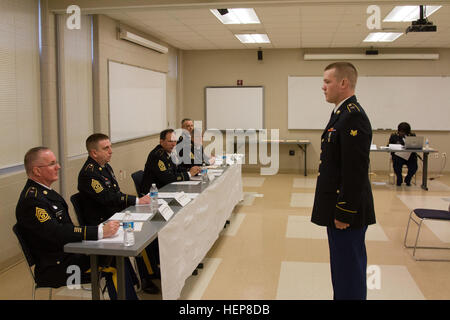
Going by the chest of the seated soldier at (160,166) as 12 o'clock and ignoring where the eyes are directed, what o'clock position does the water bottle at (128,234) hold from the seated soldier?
The water bottle is roughly at 3 o'clock from the seated soldier.

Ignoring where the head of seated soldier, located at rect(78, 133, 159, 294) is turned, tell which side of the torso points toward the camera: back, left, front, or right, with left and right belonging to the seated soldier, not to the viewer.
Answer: right

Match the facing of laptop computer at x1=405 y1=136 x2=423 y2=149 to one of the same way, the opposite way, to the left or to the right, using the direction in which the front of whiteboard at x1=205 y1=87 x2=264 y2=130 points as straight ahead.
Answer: the opposite way

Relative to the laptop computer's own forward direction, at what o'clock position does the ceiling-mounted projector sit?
The ceiling-mounted projector is roughly at 6 o'clock from the laptop computer.

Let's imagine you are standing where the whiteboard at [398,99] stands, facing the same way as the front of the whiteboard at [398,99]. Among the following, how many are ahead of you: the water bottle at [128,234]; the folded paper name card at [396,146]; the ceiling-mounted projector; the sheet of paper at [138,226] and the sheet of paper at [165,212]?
5

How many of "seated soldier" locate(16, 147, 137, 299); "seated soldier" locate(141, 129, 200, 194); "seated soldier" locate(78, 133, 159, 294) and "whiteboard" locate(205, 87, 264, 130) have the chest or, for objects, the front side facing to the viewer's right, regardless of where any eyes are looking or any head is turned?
3

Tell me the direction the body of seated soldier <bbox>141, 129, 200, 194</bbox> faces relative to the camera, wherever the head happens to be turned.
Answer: to the viewer's right

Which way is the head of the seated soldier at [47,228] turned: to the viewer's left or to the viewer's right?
to the viewer's right

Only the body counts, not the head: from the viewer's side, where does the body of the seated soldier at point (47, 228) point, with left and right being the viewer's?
facing to the right of the viewer

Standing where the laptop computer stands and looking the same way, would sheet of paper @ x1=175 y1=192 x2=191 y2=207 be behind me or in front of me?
behind

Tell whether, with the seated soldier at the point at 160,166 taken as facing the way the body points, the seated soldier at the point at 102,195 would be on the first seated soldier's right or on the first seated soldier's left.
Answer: on the first seated soldier's right

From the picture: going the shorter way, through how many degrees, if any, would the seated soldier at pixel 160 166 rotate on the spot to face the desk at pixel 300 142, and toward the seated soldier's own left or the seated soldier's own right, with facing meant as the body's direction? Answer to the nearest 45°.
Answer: approximately 45° to the seated soldier's own left

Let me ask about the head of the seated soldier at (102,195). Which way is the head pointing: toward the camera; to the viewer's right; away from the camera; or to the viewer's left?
to the viewer's right

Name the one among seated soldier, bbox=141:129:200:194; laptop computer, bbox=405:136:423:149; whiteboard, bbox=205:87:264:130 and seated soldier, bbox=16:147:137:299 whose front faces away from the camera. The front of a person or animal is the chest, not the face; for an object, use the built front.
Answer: the laptop computer

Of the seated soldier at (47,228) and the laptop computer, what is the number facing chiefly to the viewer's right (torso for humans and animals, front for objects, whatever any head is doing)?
1
